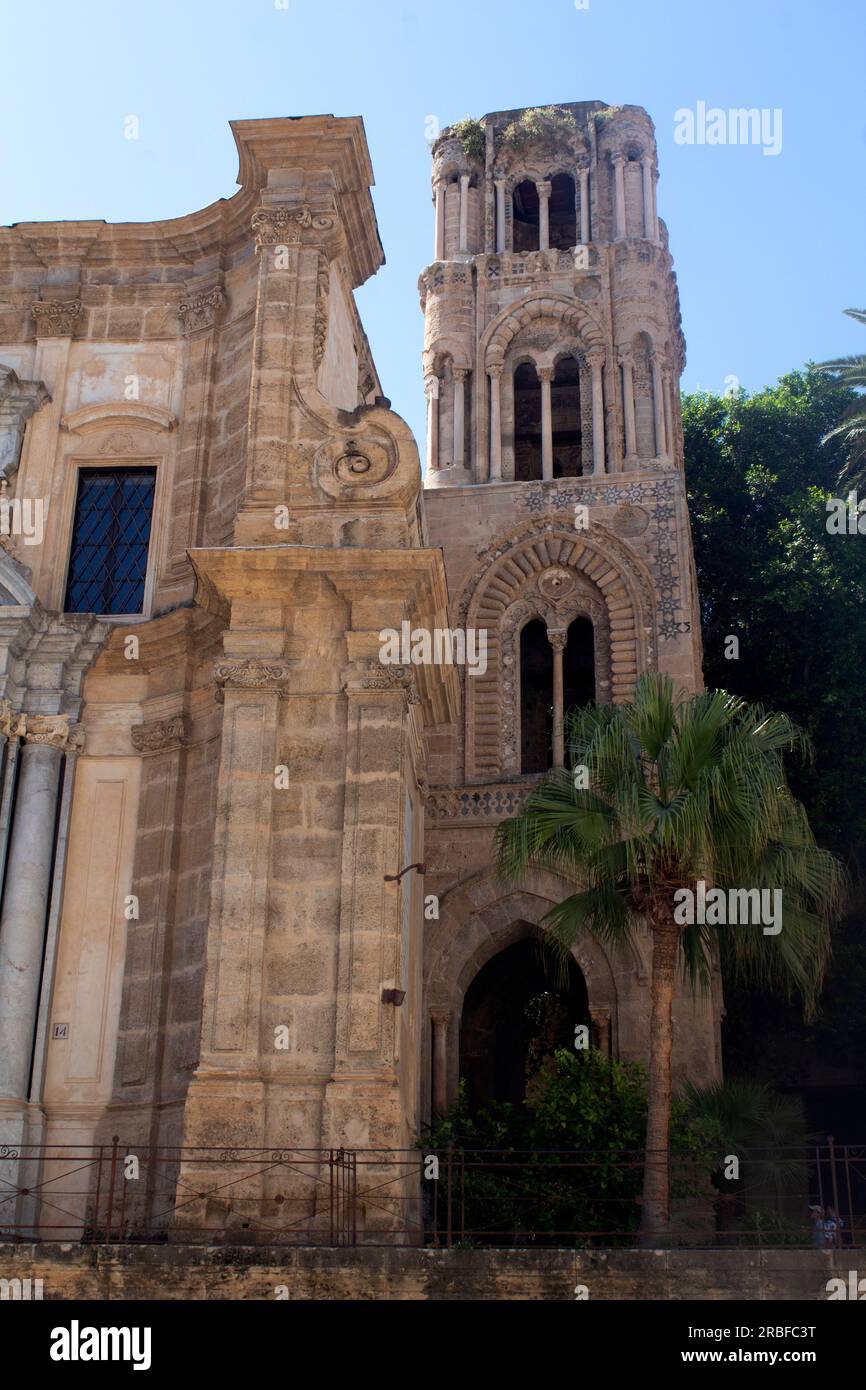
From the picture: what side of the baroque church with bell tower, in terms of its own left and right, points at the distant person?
left

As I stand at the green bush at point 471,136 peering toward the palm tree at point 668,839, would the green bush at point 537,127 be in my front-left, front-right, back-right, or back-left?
front-left

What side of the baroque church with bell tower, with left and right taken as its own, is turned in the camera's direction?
front
